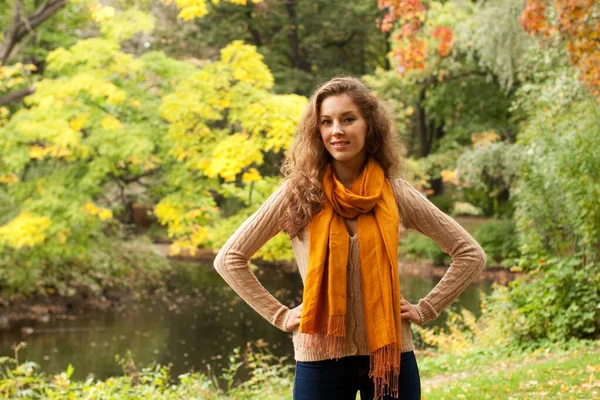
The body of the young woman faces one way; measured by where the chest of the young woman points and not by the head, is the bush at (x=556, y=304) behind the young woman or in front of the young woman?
behind

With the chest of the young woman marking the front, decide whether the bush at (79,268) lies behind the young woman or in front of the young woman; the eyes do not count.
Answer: behind

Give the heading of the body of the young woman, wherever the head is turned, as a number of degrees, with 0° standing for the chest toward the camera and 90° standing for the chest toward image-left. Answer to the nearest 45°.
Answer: approximately 0°

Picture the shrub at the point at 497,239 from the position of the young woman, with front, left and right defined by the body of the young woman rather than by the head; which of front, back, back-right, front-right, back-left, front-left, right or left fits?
back

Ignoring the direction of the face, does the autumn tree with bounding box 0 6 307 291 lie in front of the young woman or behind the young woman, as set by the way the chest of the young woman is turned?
behind
